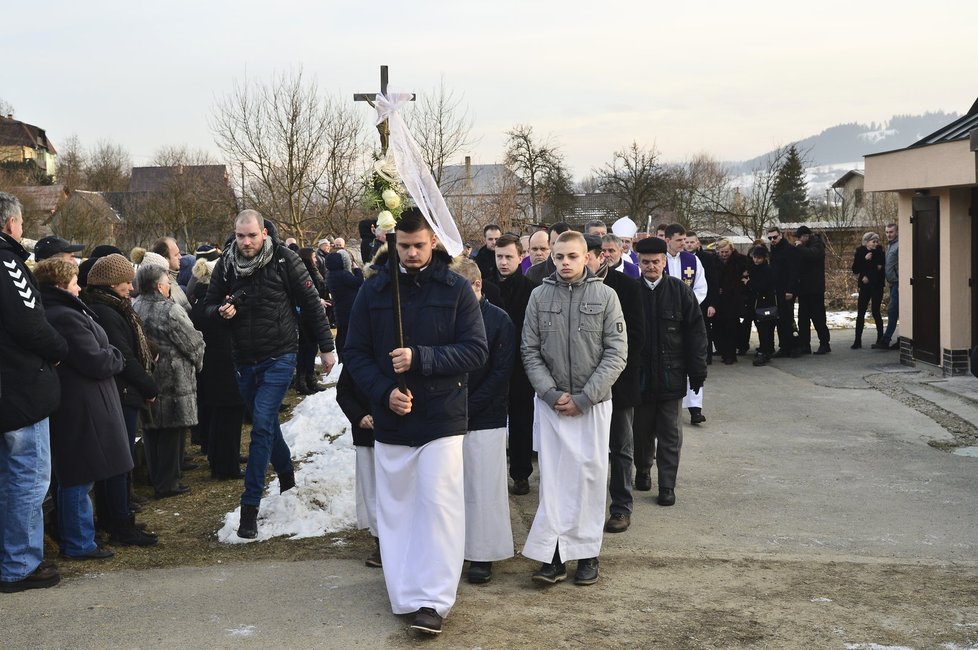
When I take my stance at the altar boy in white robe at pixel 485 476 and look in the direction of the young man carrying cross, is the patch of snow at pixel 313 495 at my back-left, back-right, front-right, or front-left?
back-right

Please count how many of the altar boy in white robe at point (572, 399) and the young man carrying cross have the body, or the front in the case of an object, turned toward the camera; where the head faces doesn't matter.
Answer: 2

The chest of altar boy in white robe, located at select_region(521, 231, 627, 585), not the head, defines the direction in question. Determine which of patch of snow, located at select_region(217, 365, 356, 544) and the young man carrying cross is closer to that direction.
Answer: the young man carrying cross

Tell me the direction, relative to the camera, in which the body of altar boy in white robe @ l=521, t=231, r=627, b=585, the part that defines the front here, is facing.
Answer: toward the camera

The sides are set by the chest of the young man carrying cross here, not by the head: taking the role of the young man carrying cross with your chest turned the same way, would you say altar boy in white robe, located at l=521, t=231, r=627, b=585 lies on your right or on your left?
on your left

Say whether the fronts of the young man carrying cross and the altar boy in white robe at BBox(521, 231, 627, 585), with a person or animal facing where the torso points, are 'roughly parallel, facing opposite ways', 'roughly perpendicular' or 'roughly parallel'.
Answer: roughly parallel

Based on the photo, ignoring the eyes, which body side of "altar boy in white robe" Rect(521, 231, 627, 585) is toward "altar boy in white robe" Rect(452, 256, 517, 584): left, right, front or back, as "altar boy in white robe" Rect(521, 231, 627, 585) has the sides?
right

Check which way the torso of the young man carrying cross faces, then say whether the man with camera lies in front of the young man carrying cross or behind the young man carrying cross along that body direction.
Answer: behind
